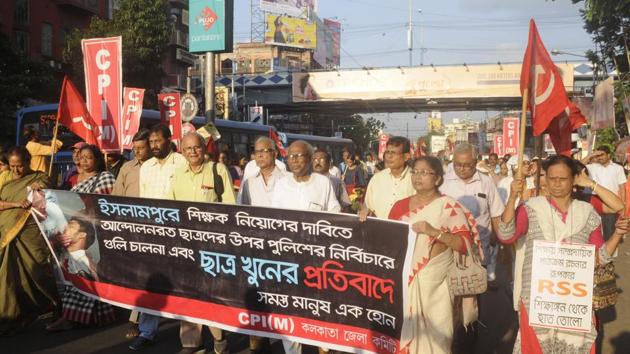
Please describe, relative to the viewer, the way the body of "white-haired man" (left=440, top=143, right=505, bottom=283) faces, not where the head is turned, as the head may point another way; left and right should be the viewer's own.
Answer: facing the viewer

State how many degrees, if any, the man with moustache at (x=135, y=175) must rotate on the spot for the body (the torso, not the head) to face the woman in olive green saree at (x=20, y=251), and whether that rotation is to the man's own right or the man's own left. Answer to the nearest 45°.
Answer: approximately 90° to the man's own right

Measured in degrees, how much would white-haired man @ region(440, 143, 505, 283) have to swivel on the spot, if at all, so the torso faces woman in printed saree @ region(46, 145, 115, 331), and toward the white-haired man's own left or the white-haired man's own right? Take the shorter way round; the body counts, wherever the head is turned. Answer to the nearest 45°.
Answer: approximately 90° to the white-haired man's own right

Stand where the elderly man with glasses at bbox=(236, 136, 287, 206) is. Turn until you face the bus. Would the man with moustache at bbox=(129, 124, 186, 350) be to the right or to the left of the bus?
left

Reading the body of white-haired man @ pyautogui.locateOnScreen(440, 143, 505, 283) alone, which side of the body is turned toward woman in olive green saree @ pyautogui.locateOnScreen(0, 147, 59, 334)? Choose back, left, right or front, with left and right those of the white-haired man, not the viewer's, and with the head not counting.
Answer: right

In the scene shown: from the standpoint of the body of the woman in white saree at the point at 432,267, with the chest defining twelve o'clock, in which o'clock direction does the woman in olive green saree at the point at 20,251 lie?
The woman in olive green saree is roughly at 2 o'clock from the woman in white saree.

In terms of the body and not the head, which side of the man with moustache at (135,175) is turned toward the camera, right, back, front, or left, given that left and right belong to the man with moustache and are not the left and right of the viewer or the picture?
front

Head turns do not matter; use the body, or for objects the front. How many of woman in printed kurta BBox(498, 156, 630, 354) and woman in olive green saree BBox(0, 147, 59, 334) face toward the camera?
2

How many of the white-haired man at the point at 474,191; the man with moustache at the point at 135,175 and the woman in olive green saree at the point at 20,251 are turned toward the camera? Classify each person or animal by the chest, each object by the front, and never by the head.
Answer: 3

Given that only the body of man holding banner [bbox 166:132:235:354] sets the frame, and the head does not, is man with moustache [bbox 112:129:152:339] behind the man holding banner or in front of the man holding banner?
behind

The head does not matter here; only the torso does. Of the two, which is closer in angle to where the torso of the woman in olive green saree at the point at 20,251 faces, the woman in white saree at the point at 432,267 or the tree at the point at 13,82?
the woman in white saree

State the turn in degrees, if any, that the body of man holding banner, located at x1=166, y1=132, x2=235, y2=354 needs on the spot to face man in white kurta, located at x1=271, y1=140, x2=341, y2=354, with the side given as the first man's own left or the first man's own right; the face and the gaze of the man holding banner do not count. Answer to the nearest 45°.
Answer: approximately 45° to the first man's own left
